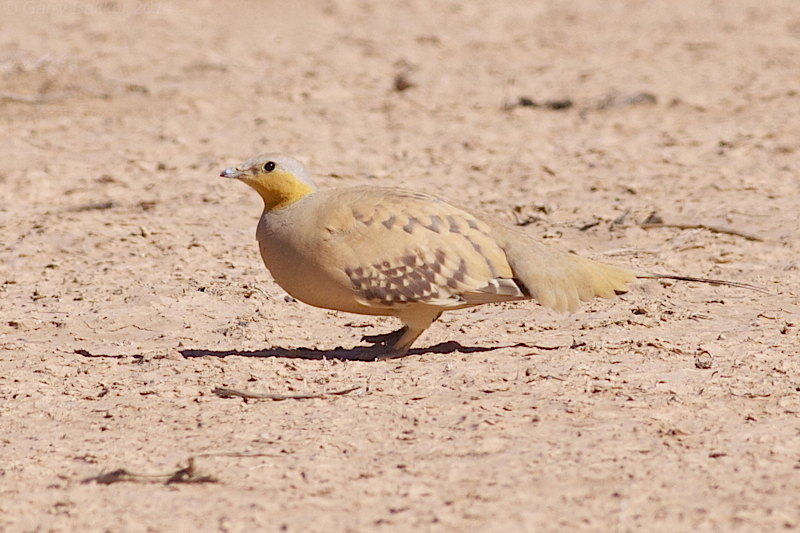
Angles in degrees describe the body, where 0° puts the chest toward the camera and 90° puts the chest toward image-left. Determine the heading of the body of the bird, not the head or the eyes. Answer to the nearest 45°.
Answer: approximately 90°
